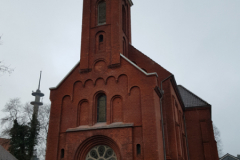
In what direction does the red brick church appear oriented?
toward the camera
